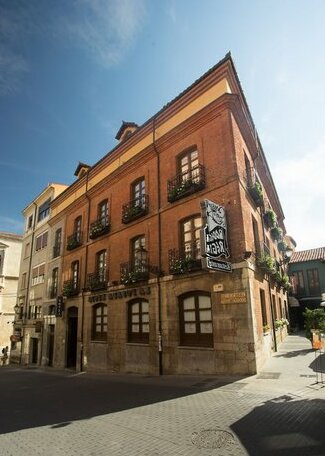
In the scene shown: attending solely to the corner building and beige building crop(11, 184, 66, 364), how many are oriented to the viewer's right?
0

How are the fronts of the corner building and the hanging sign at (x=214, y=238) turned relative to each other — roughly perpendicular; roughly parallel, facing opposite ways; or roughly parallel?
roughly perpendicular

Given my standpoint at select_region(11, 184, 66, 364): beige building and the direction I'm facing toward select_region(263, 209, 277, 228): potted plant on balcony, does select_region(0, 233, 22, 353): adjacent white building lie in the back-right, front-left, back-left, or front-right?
back-left

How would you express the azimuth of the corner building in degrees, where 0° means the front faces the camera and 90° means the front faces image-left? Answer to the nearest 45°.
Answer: approximately 45°

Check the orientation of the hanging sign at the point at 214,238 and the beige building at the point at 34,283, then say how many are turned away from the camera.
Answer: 0

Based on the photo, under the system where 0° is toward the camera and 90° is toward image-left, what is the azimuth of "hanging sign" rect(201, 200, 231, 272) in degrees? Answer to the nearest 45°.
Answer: approximately 315°

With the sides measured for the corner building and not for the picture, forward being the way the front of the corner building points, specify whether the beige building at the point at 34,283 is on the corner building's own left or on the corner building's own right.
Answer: on the corner building's own right

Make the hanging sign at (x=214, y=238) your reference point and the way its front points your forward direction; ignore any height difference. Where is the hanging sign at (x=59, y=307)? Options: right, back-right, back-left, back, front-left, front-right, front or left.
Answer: back

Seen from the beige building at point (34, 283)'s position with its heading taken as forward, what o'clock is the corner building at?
The corner building is roughly at 10 o'clock from the beige building.

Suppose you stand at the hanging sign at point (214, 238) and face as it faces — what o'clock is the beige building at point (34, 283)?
The beige building is roughly at 6 o'clock from the hanging sign.

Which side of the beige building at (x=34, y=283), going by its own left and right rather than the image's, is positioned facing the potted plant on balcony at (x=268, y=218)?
left

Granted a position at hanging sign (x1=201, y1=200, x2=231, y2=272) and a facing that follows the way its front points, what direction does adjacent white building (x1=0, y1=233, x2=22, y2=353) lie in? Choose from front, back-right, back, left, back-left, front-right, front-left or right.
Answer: back

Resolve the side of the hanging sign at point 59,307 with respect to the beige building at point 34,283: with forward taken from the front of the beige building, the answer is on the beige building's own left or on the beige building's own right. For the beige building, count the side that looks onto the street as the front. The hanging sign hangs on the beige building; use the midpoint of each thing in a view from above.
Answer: on the beige building's own left

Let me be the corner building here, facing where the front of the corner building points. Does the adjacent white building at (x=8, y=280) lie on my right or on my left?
on my right
